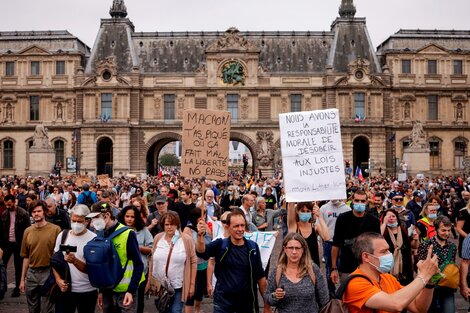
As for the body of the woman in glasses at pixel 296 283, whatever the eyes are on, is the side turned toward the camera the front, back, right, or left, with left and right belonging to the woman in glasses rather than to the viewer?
front

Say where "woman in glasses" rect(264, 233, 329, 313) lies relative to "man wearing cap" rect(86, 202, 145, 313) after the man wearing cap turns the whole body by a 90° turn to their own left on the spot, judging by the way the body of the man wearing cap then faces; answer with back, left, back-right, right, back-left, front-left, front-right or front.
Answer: front
